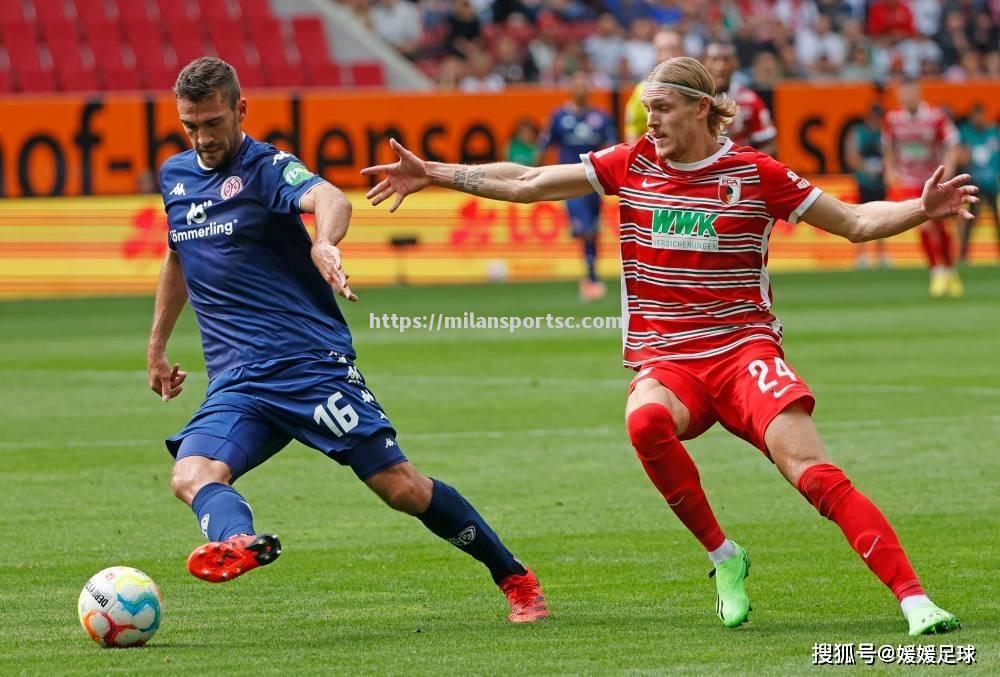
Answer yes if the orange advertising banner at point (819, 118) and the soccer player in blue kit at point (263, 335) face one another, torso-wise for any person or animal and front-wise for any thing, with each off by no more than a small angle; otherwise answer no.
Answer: no

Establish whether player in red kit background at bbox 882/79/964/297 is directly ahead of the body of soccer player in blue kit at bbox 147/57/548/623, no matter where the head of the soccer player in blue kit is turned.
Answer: no

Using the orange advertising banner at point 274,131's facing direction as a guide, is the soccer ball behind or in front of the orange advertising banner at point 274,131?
in front

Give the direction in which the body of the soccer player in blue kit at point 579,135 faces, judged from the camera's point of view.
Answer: toward the camera

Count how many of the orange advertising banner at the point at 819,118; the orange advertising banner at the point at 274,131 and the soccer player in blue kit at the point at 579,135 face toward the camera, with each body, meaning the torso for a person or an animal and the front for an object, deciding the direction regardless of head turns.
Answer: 3

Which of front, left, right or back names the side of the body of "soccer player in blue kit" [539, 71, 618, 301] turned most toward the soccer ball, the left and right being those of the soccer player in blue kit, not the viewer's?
front

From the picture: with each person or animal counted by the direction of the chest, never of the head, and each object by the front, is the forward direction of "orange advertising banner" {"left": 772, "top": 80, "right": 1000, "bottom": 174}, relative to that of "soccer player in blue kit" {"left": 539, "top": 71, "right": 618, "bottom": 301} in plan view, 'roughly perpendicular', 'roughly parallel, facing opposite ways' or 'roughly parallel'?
roughly parallel

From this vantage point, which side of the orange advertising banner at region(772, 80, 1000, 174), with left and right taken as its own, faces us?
front

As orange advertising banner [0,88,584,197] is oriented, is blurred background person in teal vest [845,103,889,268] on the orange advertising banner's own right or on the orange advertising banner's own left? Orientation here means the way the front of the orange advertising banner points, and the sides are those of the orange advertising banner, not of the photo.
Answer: on the orange advertising banner's own left

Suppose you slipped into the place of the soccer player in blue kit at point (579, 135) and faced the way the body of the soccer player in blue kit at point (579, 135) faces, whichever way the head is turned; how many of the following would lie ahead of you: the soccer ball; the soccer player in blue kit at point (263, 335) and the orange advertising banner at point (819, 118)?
2

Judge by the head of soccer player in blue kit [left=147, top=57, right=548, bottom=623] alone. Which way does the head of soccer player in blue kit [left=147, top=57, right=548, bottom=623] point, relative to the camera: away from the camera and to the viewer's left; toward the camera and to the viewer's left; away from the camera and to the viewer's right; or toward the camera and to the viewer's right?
toward the camera and to the viewer's left

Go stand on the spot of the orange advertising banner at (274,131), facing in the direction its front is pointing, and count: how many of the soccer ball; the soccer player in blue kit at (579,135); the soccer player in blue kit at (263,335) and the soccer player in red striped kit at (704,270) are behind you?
0

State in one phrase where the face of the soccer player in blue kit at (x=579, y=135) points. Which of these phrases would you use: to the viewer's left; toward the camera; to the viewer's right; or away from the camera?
toward the camera

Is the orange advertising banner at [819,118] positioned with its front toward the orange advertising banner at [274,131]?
no

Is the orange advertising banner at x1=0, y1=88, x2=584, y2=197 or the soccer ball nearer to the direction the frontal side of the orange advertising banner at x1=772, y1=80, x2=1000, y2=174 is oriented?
the soccer ball

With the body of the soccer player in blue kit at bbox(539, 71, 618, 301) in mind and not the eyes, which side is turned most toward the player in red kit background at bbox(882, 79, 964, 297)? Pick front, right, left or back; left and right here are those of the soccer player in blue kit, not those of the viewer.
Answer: left

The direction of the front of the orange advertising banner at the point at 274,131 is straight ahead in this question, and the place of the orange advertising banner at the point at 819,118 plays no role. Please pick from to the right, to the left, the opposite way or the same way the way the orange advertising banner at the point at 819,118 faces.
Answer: the same way

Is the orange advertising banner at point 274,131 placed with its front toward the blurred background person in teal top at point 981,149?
no

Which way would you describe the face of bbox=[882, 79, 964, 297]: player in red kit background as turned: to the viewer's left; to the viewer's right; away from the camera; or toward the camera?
toward the camera
